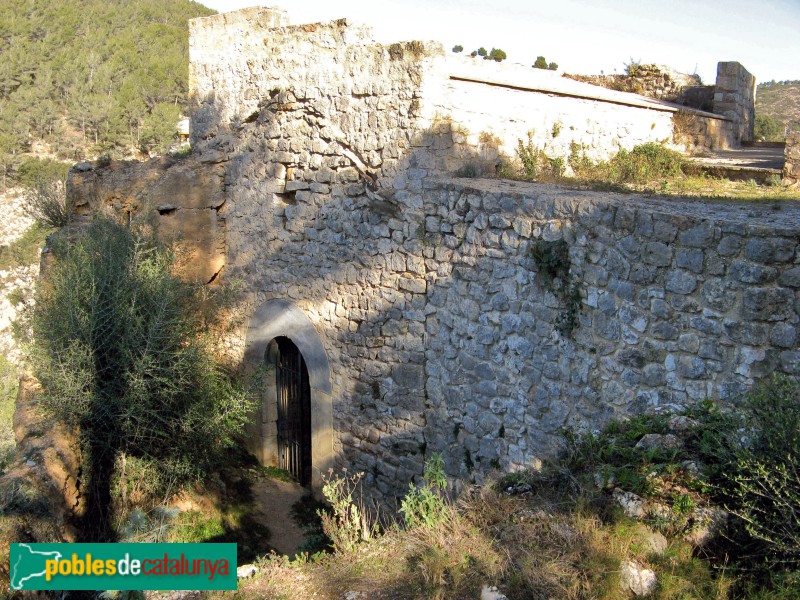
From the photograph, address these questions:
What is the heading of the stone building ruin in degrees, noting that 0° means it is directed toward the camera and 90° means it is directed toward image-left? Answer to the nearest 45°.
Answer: approximately 45°

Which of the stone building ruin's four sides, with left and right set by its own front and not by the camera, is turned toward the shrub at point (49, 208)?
right

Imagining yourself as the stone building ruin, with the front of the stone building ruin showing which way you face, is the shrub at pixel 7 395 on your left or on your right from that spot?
on your right

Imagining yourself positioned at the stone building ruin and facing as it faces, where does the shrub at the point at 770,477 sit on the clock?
The shrub is roughly at 10 o'clock from the stone building ruin.
